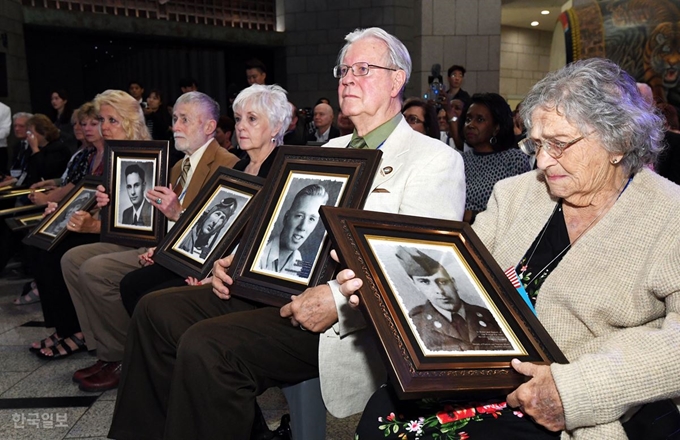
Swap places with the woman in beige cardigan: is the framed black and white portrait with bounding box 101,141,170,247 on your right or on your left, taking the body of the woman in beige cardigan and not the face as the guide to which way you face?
on your right

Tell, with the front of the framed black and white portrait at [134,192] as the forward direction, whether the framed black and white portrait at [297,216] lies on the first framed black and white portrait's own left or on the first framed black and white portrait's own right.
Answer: on the first framed black and white portrait's own left

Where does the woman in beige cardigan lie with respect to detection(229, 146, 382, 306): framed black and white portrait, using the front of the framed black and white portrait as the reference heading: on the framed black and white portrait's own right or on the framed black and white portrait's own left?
on the framed black and white portrait's own left

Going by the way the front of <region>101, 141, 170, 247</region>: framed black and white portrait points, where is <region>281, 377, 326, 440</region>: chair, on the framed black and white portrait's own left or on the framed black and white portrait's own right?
on the framed black and white portrait's own left

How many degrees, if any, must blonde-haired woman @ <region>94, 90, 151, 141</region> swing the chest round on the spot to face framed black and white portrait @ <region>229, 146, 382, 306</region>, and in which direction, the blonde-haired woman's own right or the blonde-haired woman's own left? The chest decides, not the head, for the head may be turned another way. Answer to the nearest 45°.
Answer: approximately 45° to the blonde-haired woman's own left

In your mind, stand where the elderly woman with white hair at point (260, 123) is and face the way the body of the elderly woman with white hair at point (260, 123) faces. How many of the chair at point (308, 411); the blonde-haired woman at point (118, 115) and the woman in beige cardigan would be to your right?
1

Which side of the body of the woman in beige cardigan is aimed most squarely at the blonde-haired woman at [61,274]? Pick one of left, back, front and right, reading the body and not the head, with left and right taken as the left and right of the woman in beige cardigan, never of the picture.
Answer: right

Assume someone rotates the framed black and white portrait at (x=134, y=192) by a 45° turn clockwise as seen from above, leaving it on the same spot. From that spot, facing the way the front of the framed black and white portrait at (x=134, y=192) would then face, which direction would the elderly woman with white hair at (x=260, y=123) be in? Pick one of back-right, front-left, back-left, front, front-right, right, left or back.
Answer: back

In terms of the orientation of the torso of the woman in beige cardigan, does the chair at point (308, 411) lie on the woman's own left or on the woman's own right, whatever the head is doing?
on the woman's own right

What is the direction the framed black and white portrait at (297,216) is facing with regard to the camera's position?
facing the viewer and to the left of the viewer

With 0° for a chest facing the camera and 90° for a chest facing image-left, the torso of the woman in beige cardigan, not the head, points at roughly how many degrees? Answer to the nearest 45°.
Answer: approximately 45°

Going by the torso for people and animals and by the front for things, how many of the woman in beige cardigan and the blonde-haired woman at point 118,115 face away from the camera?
0

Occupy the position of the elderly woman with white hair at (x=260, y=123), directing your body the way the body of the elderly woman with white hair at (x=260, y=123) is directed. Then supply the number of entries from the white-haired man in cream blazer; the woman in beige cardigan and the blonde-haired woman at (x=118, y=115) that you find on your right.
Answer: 1

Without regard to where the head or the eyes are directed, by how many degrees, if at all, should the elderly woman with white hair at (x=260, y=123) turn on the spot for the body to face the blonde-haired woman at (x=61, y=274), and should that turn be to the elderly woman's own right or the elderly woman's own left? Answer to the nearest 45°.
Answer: approximately 90° to the elderly woman's own right

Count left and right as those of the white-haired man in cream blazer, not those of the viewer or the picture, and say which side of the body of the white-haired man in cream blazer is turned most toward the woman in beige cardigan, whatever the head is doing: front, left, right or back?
left

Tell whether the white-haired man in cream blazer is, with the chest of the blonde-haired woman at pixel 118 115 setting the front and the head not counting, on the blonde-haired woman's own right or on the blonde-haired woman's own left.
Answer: on the blonde-haired woman's own left
